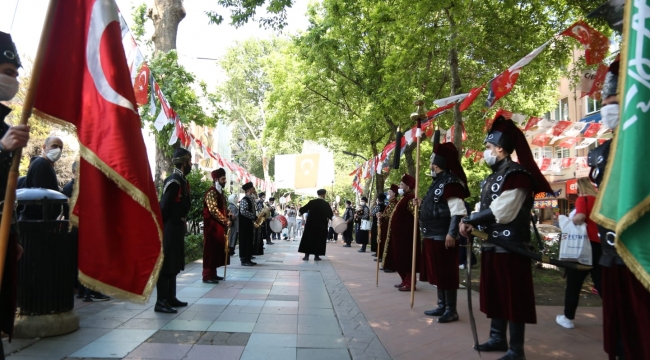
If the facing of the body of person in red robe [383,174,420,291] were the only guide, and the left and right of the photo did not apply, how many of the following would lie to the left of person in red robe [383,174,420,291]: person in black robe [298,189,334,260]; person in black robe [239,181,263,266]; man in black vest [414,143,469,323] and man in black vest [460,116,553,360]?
2

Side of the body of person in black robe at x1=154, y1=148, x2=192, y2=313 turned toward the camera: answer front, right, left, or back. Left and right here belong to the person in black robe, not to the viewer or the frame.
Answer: right

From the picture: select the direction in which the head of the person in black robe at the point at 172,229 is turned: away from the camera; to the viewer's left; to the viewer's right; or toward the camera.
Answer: to the viewer's right

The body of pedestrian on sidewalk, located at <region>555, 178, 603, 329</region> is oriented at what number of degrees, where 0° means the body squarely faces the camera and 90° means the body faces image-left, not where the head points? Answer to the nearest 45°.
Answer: approximately 90°

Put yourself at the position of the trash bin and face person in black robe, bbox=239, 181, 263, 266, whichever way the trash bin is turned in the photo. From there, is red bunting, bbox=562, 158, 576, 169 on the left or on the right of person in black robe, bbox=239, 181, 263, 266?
right

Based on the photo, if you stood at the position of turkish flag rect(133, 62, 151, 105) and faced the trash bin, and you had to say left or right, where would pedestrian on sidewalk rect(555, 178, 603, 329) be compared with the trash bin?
left

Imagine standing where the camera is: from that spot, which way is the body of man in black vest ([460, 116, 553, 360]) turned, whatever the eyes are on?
to the viewer's left

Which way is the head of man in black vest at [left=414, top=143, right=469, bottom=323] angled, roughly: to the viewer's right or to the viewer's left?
to the viewer's left

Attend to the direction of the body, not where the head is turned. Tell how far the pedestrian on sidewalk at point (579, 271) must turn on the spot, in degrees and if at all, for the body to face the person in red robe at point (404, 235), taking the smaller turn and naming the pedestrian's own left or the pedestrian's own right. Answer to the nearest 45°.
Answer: approximately 45° to the pedestrian's own right

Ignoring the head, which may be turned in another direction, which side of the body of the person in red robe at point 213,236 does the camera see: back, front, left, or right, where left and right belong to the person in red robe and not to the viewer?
right

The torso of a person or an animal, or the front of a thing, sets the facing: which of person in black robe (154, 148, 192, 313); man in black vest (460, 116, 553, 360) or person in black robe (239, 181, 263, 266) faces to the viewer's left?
the man in black vest

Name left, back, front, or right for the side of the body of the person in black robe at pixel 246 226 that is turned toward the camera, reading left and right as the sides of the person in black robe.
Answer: right

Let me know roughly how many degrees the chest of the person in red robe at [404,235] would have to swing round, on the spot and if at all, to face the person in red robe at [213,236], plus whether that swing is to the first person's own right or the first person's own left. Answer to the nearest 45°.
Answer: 0° — they already face them

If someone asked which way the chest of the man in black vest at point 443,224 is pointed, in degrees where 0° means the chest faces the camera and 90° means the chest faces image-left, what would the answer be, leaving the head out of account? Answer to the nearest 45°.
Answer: approximately 90°
